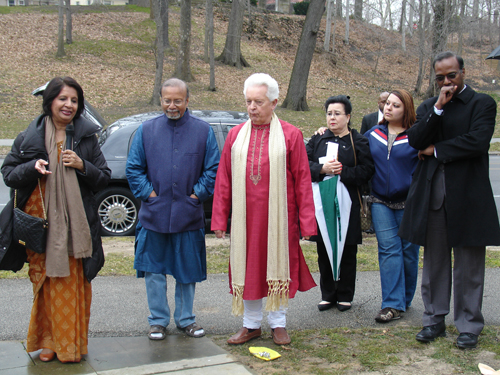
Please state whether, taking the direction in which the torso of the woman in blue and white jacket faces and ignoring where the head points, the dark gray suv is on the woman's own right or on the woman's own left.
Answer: on the woman's own right

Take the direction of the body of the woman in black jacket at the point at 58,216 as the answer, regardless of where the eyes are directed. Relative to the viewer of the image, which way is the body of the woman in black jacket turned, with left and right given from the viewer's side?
facing the viewer

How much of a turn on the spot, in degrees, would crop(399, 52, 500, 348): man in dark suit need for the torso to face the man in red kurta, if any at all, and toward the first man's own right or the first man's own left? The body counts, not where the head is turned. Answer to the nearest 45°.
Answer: approximately 45° to the first man's own right

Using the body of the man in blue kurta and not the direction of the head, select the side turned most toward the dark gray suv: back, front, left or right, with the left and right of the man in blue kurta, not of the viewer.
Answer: back

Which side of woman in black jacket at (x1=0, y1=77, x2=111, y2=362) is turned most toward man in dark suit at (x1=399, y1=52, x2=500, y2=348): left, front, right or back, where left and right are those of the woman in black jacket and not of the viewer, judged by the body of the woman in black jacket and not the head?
left

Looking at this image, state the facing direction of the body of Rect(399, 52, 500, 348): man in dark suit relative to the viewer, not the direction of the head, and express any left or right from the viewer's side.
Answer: facing the viewer and to the left of the viewer

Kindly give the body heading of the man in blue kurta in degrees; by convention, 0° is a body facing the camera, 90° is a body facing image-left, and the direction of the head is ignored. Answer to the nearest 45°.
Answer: approximately 0°

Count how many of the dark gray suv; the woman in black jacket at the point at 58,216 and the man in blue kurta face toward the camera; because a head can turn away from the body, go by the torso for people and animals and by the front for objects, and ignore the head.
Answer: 2

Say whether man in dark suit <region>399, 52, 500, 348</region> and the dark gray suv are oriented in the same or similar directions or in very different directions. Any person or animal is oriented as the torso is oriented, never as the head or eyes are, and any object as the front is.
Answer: very different directions

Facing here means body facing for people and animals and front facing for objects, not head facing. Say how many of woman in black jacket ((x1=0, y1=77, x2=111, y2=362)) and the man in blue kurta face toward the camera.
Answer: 2

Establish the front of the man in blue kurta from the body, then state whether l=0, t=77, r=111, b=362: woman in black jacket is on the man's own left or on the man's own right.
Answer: on the man's own right
